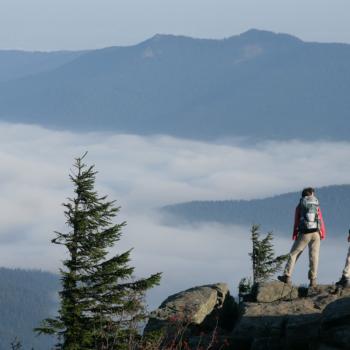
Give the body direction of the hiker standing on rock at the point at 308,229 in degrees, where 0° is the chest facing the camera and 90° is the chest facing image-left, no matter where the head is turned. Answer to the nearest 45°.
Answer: approximately 180°

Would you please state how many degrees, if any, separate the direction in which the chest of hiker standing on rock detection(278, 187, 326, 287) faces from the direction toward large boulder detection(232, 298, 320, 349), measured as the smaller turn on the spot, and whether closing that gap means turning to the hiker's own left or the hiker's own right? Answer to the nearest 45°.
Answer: approximately 180°

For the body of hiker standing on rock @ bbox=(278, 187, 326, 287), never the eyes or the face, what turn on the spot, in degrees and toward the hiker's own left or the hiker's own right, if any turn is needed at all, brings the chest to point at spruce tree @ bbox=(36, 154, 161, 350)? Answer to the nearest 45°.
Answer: approximately 90° to the hiker's own left
